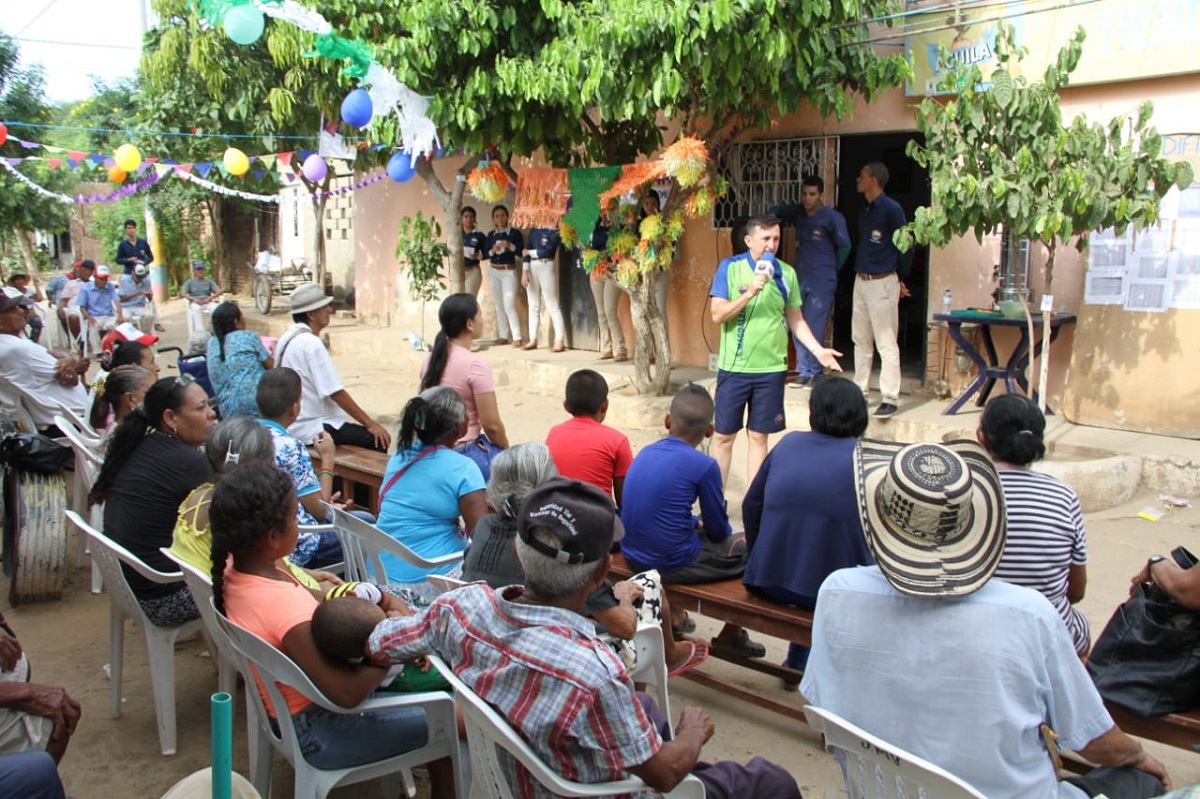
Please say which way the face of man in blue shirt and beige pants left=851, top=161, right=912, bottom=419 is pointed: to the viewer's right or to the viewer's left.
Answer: to the viewer's left

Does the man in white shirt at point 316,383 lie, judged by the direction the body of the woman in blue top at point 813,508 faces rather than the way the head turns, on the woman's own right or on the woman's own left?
on the woman's own left

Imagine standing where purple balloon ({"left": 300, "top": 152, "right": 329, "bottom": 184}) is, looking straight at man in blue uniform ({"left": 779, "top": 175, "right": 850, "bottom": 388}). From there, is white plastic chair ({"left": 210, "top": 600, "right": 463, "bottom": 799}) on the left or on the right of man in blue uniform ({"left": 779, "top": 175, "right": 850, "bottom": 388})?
right

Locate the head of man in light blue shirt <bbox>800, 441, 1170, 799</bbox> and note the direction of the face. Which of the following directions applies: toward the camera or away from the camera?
away from the camera

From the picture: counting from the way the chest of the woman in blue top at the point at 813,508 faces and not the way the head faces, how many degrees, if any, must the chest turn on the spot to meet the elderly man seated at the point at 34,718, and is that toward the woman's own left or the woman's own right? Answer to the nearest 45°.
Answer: approximately 135° to the woman's own left

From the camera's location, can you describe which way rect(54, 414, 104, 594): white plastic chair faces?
facing to the right of the viewer

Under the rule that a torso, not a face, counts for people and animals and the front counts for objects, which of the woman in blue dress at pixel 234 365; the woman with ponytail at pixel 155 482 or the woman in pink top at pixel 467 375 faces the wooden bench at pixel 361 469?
the woman with ponytail

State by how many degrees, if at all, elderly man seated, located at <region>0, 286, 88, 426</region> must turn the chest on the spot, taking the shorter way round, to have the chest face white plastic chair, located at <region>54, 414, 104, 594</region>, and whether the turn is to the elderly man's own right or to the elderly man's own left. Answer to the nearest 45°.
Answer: approximately 90° to the elderly man's own right

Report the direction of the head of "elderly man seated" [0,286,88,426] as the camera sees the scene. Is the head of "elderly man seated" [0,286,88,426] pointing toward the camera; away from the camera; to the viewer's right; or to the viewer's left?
to the viewer's right

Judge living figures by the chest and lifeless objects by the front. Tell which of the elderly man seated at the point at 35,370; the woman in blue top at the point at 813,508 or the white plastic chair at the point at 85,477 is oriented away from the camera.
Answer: the woman in blue top

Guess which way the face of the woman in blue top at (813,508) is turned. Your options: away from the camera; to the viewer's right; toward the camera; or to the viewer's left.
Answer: away from the camera

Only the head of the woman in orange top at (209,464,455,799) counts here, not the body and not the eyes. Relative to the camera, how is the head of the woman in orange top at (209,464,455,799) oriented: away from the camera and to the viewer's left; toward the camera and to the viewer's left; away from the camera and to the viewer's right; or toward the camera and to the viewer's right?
away from the camera and to the viewer's right

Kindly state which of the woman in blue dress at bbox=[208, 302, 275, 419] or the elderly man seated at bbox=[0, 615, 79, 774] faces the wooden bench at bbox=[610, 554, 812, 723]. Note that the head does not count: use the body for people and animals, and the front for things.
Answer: the elderly man seated

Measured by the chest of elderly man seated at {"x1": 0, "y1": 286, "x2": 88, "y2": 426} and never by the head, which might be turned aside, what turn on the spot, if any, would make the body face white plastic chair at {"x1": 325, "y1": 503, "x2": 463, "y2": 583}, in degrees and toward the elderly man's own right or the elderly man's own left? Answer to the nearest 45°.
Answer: approximately 90° to the elderly man's own right

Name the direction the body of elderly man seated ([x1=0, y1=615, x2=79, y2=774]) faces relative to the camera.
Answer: to the viewer's right

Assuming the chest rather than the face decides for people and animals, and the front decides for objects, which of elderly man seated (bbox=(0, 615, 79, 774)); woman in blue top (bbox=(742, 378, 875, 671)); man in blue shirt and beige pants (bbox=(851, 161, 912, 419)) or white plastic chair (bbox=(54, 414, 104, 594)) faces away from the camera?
the woman in blue top

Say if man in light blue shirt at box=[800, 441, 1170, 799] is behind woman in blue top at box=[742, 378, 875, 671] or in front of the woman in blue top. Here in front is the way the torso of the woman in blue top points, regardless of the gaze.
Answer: behind
